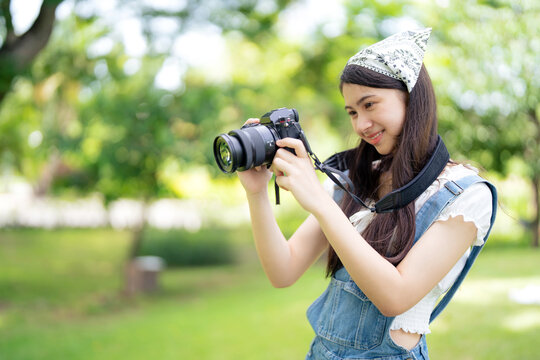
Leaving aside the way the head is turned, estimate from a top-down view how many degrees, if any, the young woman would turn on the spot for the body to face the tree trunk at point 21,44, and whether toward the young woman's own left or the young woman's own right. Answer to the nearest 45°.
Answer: approximately 90° to the young woman's own right

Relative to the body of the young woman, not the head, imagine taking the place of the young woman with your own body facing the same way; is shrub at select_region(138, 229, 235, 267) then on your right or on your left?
on your right

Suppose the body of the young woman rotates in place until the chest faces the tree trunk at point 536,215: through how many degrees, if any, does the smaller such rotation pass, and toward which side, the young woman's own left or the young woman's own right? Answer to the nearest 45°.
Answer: approximately 135° to the young woman's own right

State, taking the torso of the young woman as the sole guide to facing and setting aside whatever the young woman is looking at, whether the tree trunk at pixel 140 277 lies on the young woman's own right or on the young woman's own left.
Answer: on the young woman's own right

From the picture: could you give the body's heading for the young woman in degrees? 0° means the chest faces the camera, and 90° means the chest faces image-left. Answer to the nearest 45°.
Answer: approximately 45°

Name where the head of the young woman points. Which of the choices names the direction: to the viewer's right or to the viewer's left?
to the viewer's left
